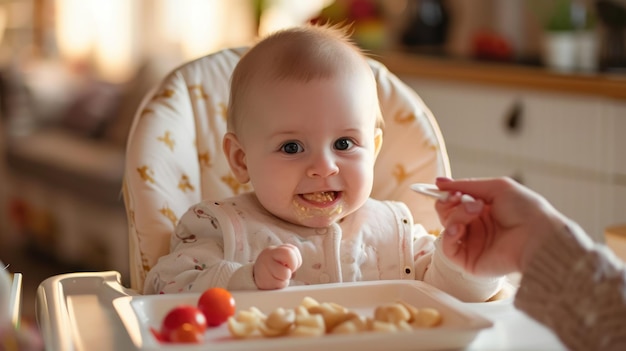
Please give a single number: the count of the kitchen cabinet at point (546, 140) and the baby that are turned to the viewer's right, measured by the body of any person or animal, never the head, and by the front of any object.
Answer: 0

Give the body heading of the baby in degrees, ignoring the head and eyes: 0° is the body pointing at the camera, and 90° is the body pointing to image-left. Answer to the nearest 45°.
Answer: approximately 0°

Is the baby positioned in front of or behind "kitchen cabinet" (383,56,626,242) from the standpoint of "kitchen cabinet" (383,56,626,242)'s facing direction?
in front

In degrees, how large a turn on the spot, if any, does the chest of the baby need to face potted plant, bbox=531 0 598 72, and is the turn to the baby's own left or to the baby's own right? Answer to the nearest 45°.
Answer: approximately 135° to the baby's own left

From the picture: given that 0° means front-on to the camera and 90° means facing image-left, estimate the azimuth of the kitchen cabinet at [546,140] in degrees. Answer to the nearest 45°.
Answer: approximately 45°

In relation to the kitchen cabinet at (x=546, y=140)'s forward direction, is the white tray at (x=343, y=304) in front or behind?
in front
